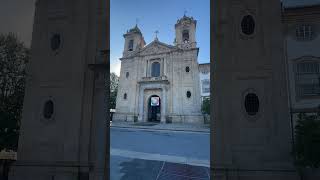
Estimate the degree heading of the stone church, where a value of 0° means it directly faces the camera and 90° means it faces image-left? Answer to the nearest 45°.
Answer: approximately 0°
